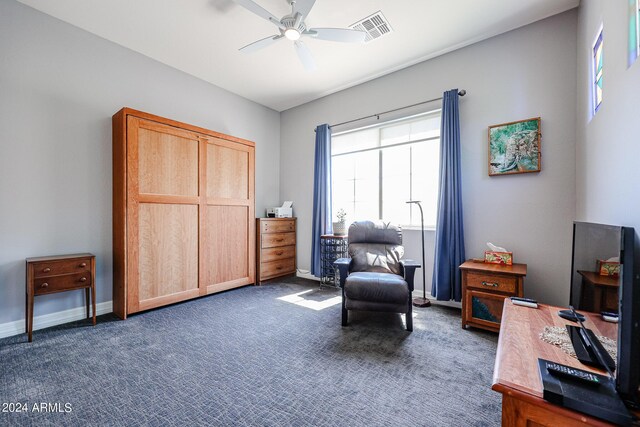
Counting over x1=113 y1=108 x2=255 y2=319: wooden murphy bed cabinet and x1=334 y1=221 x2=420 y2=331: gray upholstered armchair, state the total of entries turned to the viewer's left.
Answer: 0

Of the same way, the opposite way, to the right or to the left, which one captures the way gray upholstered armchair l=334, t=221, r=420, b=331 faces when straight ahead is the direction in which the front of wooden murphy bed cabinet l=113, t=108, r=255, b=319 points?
to the right

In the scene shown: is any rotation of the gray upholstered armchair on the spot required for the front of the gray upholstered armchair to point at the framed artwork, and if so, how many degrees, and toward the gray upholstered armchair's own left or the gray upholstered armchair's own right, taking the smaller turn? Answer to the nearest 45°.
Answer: approximately 90° to the gray upholstered armchair's own left

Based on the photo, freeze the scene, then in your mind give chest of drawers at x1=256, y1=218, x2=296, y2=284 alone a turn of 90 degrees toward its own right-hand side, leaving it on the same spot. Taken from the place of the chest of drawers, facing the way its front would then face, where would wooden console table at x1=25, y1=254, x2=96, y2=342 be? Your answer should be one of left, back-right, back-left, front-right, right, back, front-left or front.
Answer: front

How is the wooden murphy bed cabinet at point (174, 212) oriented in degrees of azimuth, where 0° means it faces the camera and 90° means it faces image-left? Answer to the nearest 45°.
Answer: approximately 315°

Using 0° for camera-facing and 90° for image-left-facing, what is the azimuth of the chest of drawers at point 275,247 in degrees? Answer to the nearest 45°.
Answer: approximately 315°

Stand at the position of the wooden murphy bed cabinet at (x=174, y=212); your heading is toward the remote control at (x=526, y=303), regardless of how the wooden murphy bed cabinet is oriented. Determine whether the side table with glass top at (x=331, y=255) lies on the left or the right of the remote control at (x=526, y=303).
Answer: left

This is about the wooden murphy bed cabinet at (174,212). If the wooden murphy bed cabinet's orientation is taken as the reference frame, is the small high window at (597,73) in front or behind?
in front

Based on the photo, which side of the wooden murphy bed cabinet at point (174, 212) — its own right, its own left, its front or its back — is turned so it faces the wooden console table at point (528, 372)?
front

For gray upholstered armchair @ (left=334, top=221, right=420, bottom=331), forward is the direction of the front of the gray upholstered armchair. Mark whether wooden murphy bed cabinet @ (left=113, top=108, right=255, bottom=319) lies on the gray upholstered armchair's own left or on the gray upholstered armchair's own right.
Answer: on the gray upholstered armchair's own right

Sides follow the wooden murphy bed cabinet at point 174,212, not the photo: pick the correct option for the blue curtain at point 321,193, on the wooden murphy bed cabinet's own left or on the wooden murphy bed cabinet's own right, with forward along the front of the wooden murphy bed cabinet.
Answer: on the wooden murphy bed cabinet's own left
